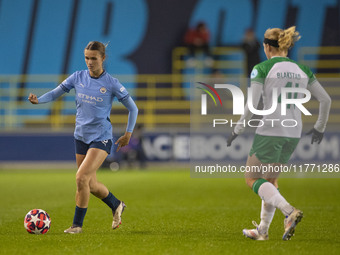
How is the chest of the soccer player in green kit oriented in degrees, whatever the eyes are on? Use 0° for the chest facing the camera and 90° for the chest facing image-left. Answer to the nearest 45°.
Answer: approximately 135°

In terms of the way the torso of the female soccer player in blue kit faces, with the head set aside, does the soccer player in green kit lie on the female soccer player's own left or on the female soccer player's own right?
on the female soccer player's own left

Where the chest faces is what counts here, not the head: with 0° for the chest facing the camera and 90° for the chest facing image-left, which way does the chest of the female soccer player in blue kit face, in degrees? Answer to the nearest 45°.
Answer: approximately 45°

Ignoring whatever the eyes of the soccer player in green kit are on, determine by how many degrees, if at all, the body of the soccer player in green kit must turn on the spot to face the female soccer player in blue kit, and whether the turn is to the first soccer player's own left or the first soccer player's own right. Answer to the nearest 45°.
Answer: approximately 45° to the first soccer player's own left
